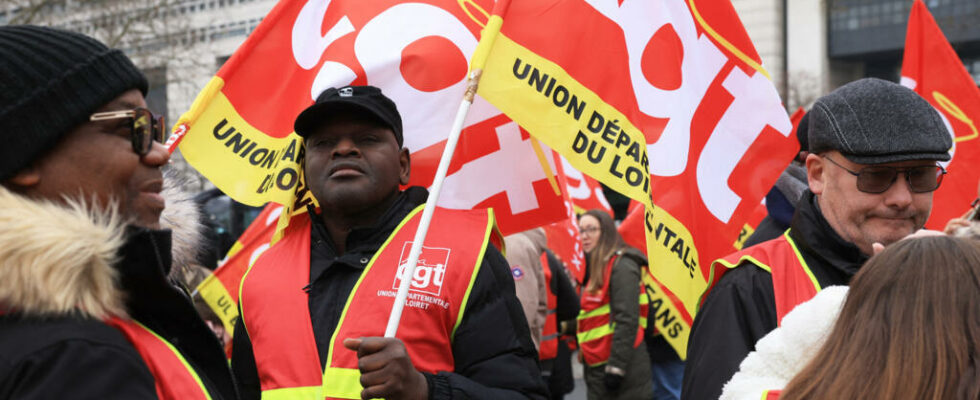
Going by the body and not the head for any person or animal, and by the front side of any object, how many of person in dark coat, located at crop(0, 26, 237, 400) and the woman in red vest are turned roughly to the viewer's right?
1

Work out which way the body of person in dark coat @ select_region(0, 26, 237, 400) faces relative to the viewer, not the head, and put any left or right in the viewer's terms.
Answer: facing to the right of the viewer

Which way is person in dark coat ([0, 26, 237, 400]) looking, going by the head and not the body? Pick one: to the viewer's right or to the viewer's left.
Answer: to the viewer's right

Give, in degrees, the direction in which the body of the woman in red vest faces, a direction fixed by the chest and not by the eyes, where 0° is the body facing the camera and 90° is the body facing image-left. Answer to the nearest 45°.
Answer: approximately 45°

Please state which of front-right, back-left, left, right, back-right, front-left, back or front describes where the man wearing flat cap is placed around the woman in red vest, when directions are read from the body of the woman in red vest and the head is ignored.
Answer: front-left

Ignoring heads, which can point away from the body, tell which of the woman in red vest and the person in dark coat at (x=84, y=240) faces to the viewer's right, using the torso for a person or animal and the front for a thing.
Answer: the person in dark coat

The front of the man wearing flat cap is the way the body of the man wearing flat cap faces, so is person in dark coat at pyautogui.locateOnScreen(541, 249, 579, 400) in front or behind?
behind

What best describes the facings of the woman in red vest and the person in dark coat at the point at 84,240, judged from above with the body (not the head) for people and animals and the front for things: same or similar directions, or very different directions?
very different directions
